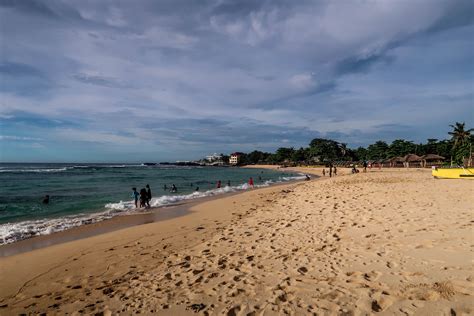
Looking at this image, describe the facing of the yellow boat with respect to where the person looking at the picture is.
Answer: facing to the left of the viewer

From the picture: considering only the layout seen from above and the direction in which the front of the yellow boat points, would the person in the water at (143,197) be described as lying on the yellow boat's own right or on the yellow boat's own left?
on the yellow boat's own left
